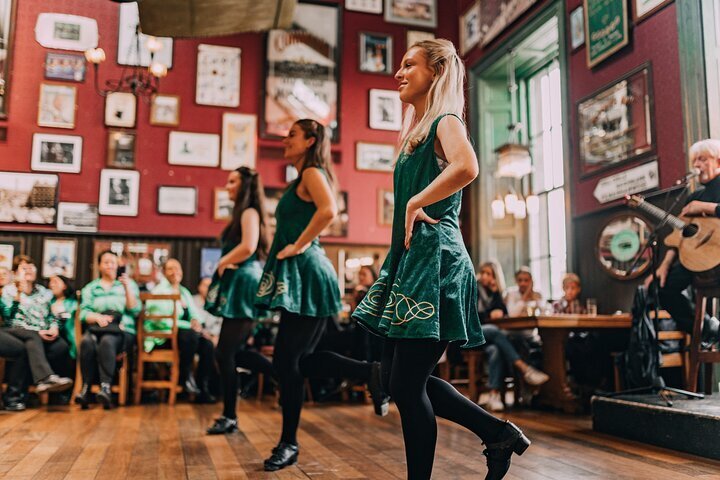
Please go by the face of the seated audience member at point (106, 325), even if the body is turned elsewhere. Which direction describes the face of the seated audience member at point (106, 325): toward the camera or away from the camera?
toward the camera

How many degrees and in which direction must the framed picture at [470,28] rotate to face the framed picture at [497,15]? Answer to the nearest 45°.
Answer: approximately 90° to its left

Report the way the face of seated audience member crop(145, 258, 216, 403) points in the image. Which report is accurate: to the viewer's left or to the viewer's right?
to the viewer's right

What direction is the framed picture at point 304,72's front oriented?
toward the camera

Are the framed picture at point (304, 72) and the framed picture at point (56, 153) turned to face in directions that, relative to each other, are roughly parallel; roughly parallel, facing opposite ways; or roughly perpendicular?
roughly parallel

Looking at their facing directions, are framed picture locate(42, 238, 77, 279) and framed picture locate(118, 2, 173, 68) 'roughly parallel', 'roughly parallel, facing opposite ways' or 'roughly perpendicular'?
roughly parallel

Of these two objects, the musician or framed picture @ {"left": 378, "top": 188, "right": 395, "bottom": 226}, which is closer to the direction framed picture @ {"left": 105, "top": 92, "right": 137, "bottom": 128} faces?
the musician

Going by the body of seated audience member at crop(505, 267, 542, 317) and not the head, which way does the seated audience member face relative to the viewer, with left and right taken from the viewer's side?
facing the viewer

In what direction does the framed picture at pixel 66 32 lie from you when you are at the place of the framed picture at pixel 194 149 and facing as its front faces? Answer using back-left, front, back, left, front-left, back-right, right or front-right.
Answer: right

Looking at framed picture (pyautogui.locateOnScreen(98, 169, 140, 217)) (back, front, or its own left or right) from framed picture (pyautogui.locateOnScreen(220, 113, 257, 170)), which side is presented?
left

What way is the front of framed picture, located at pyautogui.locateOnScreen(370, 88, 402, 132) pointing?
toward the camera

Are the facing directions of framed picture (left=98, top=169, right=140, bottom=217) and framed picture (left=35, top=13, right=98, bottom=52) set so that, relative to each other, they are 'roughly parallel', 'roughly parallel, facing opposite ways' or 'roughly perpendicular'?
roughly parallel
